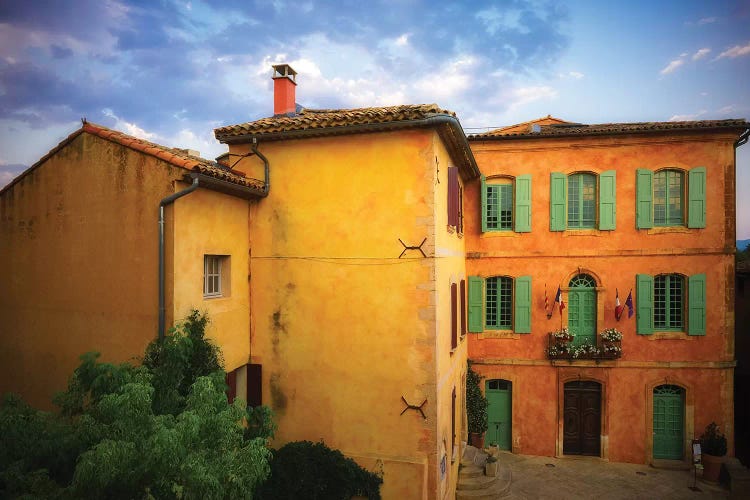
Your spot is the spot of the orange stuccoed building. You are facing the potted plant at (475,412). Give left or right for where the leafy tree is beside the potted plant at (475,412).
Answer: left

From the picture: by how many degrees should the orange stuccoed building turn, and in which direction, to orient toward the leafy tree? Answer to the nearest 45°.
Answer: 0° — it already faces it

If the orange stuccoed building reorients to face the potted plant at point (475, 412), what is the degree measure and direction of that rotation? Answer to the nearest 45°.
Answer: approximately 45° to its right

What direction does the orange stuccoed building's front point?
toward the camera

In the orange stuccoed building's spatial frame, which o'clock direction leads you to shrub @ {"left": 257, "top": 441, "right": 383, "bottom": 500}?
The shrub is roughly at 1 o'clock from the orange stuccoed building.

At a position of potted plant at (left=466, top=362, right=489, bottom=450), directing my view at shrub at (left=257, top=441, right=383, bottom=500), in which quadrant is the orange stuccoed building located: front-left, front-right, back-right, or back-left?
back-left

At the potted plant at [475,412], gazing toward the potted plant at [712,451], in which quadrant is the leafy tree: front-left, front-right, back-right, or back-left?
back-right
